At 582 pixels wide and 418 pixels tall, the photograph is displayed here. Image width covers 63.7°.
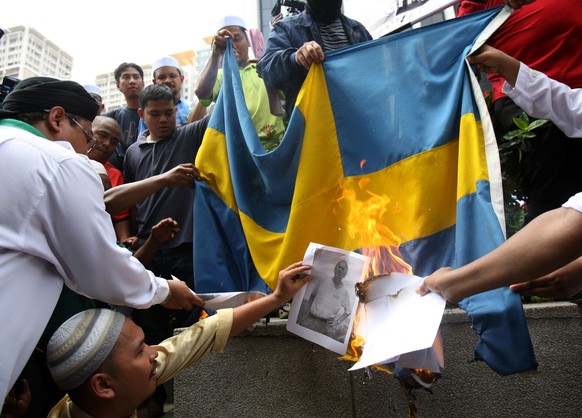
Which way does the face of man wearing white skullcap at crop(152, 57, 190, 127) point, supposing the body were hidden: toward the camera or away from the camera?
toward the camera

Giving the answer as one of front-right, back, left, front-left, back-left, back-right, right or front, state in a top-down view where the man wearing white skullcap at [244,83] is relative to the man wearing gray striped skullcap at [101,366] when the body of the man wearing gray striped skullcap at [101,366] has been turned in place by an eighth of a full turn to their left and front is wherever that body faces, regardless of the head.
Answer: front

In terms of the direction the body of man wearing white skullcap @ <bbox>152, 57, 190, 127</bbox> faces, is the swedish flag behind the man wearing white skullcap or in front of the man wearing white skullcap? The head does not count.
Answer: in front

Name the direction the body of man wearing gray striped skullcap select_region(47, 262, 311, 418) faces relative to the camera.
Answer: to the viewer's right

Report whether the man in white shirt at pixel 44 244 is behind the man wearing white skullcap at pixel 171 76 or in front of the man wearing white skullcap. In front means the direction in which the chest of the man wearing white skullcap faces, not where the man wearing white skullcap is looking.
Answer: in front

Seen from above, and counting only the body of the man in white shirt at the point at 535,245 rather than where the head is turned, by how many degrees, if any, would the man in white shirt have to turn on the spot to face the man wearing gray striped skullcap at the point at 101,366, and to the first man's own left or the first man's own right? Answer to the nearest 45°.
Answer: approximately 45° to the first man's own left

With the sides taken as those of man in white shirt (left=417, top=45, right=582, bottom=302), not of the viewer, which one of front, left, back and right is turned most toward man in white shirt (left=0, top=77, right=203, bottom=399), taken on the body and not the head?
front

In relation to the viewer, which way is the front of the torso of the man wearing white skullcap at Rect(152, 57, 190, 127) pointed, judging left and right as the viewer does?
facing the viewer

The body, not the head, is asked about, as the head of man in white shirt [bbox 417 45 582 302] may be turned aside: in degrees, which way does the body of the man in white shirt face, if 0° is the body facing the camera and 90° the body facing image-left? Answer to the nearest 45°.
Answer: approximately 90°

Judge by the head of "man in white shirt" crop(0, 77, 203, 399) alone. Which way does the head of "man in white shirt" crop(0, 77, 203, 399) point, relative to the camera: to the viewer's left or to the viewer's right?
to the viewer's right

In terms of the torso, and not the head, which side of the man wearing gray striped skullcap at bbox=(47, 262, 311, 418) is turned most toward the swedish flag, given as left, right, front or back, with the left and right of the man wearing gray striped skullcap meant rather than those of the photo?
front

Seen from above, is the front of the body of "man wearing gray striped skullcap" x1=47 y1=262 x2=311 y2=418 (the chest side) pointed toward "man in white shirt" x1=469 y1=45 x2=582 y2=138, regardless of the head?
yes

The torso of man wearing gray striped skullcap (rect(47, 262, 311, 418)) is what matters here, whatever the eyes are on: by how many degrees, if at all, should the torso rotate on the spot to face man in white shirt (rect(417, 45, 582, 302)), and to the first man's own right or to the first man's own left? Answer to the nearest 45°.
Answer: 0° — they already face them

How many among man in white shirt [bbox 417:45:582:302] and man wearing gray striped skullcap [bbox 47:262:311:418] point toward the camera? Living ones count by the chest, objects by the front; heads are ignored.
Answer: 0

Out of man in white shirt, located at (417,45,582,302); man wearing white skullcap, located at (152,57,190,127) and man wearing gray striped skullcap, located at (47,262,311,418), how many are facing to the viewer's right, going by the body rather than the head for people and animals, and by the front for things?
1
